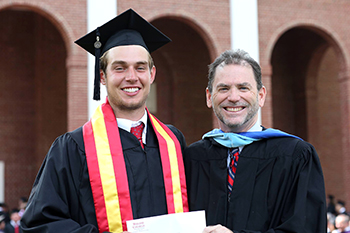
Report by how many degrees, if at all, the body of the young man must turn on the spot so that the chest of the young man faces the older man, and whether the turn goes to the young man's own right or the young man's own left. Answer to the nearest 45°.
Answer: approximately 45° to the young man's own left

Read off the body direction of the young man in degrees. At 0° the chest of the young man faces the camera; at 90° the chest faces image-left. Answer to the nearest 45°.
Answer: approximately 315°

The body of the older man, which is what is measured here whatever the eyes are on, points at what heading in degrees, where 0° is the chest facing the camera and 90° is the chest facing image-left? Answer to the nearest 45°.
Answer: approximately 45°

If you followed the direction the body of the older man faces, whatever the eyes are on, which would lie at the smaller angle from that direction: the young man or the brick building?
the young man

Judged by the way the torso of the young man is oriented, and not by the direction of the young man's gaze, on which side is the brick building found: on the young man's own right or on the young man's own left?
on the young man's own left

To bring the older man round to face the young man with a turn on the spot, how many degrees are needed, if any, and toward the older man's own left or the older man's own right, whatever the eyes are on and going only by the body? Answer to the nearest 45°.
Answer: approximately 45° to the older man's own right

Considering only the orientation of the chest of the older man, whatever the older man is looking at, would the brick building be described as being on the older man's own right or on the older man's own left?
on the older man's own right

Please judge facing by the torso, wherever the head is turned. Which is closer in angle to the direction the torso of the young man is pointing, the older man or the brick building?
the older man
